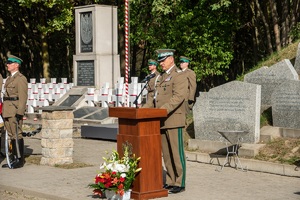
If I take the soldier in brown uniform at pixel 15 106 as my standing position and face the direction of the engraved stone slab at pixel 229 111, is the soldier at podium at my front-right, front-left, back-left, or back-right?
front-right

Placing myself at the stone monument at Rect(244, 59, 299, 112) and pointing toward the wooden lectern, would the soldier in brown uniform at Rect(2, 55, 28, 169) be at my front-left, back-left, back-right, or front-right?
front-right

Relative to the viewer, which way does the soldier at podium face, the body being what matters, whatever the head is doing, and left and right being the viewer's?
facing the viewer and to the left of the viewer

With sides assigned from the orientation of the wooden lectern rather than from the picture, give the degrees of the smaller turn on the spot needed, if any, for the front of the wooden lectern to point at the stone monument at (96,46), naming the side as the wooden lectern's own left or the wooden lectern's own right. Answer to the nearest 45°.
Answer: approximately 135° to the wooden lectern's own right

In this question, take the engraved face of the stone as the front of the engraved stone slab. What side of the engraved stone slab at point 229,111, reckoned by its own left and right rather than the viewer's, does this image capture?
front

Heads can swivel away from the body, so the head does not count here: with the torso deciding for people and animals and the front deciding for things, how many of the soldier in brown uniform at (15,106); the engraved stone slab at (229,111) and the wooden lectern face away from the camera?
0

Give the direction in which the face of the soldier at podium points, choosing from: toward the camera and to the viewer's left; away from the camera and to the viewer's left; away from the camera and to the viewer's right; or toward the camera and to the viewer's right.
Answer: toward the camera and to the viewer's left

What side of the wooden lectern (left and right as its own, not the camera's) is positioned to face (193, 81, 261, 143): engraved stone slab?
back

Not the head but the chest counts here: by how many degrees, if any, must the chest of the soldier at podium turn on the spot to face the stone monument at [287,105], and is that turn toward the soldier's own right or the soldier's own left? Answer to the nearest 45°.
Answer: approximately 180°
